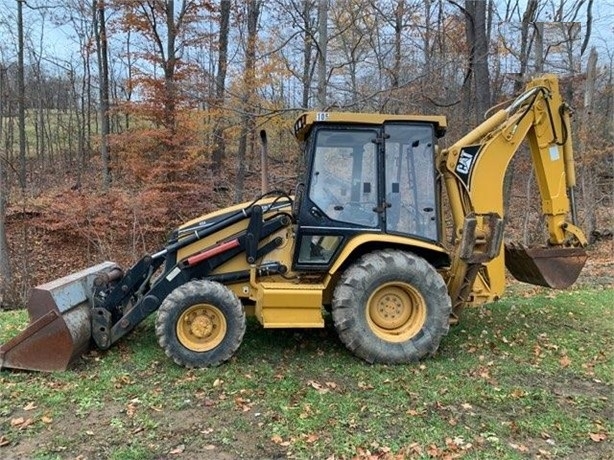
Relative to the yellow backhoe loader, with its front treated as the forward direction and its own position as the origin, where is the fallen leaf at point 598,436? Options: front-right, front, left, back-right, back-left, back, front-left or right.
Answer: back-left

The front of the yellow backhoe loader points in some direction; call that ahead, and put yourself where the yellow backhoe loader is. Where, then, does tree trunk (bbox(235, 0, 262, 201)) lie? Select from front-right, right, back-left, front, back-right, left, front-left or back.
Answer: right

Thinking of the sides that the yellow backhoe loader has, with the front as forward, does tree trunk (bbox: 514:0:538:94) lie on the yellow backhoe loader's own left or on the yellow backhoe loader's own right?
on the yellow backhoe loader's own right

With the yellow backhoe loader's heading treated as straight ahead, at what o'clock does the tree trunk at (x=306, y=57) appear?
The tree trunk is roughly at 3 o'clock from the yellow backhoe loader.

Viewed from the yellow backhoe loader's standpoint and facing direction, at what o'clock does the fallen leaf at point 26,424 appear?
The fallen leaf is roughly at 11 o'clock from the yellow backhoe loader.

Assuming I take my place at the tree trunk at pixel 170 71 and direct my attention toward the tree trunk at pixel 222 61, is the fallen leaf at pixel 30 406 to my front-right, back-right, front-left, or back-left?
back-right

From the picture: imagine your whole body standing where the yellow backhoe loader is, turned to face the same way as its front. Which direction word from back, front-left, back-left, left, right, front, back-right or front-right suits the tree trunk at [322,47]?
right

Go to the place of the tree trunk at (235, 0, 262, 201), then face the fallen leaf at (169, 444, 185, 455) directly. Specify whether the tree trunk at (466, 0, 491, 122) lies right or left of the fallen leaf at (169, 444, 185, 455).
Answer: left

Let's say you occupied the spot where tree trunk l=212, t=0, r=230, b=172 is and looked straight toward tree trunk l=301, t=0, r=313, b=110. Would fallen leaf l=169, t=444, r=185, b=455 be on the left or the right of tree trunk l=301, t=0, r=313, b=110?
right

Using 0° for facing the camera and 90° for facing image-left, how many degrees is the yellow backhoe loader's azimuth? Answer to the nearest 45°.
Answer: approximately 90°
